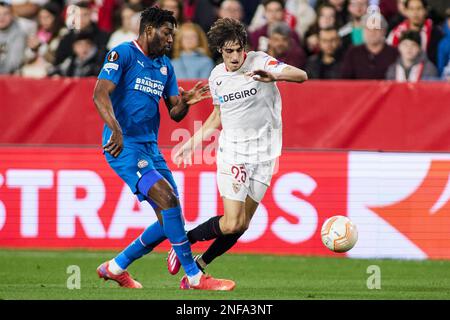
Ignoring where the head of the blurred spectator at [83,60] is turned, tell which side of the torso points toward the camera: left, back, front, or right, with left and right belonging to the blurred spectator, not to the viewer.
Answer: front

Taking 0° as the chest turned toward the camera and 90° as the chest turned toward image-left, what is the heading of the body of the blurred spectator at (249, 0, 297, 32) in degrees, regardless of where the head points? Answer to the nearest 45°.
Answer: approximately 0°

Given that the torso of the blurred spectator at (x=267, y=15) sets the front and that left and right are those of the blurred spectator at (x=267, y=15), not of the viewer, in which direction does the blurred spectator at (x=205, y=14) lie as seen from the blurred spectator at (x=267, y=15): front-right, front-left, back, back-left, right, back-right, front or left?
right

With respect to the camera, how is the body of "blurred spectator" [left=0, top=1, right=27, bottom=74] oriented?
toward the camera

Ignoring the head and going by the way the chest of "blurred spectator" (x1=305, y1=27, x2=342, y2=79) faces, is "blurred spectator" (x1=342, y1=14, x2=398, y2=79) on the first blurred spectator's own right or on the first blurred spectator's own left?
on the first blurred spectator's own left

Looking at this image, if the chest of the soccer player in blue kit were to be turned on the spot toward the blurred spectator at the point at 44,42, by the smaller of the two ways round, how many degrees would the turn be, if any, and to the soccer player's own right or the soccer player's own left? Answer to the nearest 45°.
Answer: approximately 135° to the soccer player's own left

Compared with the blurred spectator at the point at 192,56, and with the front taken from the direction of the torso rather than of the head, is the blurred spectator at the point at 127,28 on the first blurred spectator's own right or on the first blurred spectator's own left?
on the first blurred spectator's own right

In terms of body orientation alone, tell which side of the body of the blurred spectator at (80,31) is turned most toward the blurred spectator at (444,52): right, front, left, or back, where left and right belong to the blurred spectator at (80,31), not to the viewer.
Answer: left

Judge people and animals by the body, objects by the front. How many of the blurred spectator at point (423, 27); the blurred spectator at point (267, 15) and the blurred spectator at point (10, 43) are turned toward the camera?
3
